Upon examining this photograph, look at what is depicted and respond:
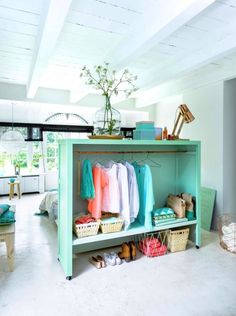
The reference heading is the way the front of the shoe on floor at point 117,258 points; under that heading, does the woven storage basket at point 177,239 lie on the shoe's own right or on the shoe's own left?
on the shoe's own left

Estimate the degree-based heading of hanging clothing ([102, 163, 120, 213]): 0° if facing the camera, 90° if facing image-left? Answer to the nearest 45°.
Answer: approximately 45°

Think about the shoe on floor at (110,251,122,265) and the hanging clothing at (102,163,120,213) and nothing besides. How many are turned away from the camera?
0

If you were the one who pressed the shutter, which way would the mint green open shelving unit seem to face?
facing the viewer and to the right of the viewer

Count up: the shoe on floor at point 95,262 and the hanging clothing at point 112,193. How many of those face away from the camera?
0

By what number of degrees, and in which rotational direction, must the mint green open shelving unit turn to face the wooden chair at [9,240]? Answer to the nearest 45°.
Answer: approximately 90° to its right

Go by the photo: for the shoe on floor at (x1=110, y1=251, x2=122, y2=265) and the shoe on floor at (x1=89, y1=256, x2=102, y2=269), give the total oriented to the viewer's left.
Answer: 0
